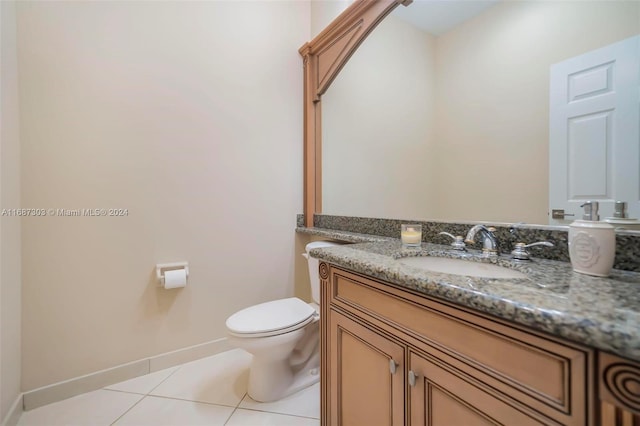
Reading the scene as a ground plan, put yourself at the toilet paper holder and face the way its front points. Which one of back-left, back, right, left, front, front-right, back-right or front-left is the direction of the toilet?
front-left

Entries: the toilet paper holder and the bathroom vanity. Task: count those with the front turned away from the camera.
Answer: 0

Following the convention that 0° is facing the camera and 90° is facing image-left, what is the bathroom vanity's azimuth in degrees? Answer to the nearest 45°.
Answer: approximately 45°

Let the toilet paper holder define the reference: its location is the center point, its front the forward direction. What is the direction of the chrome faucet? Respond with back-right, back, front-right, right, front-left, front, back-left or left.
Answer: front-left

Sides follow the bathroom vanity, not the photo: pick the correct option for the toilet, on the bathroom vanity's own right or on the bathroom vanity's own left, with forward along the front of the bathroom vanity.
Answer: on the bathroom vanity's own right

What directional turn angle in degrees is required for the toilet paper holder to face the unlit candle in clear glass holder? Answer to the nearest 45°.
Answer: approximately 45° to its left
